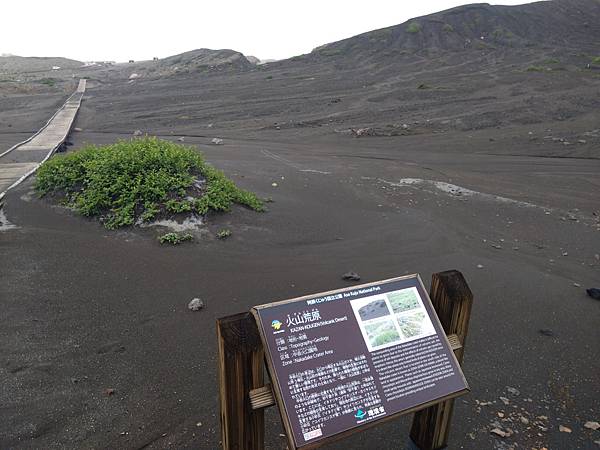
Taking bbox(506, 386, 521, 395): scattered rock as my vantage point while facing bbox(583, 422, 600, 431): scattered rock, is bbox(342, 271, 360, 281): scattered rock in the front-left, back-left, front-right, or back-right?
back-left

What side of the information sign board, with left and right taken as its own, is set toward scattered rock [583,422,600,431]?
left

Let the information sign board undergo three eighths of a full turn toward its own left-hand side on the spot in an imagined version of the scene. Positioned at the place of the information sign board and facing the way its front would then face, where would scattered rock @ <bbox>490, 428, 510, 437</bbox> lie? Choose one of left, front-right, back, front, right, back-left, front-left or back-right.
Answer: front-right

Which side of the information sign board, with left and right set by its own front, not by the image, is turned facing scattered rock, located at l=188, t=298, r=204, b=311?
back

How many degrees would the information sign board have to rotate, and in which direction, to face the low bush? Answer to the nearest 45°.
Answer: approximately 180°

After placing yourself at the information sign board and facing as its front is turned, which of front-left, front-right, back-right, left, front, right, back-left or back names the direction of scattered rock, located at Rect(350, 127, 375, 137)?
back-left

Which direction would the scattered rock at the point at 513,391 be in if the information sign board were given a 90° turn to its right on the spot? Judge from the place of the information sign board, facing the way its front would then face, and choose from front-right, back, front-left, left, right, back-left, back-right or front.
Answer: back

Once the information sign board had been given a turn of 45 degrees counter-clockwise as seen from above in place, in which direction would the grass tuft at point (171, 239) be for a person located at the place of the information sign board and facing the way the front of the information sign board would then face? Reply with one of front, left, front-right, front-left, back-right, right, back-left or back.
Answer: back-left

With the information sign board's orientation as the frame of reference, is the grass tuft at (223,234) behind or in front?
behind

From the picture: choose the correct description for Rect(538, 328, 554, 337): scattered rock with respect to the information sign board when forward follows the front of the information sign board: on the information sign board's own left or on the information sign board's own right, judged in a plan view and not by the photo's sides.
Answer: on the information sign board's own left

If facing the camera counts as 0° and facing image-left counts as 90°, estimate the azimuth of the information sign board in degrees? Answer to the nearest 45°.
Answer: approximately 315°

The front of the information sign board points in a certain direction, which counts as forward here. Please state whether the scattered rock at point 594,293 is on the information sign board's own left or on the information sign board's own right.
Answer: on the information sign board's own left
